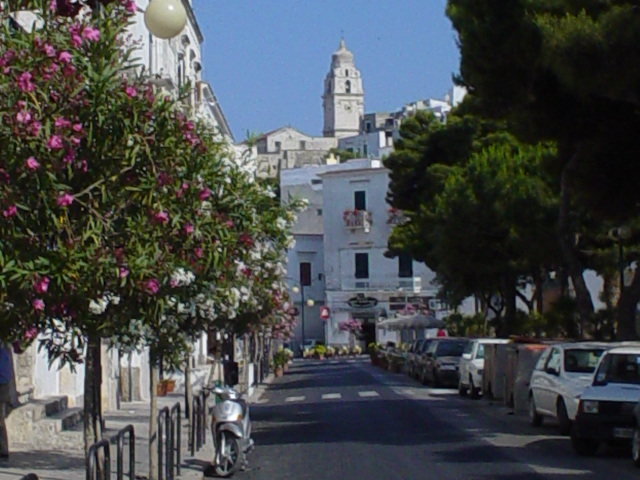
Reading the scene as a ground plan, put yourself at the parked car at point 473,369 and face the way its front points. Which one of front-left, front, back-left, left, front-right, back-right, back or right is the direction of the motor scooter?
front-right

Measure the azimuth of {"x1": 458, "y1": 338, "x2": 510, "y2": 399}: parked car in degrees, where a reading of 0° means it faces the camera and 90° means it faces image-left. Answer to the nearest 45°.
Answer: approximately 315°

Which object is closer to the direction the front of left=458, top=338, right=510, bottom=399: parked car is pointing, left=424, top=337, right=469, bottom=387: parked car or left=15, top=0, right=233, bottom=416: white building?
the white building

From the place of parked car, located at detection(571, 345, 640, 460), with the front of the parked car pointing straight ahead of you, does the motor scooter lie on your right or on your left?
on your right

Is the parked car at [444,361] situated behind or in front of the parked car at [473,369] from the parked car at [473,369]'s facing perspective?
behind

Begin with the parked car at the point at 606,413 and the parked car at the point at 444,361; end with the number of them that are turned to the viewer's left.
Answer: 0

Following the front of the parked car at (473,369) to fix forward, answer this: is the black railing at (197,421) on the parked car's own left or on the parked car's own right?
on the parked car's own right

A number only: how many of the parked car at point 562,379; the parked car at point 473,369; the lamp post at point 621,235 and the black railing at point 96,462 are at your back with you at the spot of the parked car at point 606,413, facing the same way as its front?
3

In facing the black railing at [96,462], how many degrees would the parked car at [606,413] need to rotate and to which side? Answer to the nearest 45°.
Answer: approximately 45° to its right

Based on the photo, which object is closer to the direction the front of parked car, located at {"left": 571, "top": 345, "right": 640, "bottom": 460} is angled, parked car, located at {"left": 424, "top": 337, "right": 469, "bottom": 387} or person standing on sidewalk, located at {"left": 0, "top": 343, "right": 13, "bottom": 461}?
the person standing on sidewalk

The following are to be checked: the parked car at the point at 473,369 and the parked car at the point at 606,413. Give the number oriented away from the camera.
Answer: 0

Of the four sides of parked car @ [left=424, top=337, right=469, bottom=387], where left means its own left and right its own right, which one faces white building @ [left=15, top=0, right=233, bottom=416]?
right
